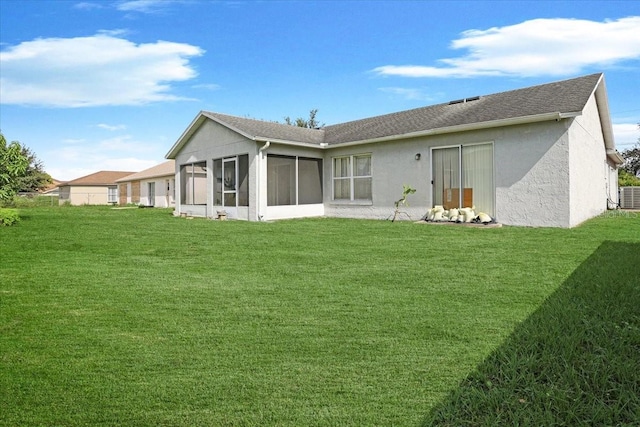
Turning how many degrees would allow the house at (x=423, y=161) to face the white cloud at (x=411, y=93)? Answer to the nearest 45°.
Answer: approximately 45° to its left

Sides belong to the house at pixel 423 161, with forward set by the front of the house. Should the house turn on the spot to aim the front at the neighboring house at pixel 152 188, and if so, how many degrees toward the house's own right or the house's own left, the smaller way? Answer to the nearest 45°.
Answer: approximately 90° to the house's own left

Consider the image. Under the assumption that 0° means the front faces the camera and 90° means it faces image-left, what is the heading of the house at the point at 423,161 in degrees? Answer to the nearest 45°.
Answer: approximately 225°

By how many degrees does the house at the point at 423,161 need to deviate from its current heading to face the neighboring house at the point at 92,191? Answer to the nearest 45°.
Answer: approximately 90° to its left

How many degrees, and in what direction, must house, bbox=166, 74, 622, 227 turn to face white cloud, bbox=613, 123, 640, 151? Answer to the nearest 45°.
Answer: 0° — it already faces it

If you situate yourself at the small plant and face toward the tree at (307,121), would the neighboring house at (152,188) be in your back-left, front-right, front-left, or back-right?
front-left

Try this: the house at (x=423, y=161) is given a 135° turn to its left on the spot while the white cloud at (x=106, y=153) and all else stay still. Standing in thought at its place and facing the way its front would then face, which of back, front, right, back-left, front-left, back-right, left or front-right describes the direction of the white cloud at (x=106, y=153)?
front-right

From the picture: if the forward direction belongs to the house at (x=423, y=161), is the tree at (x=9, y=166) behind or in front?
behind

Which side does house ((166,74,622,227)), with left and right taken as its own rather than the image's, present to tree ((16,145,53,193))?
left
